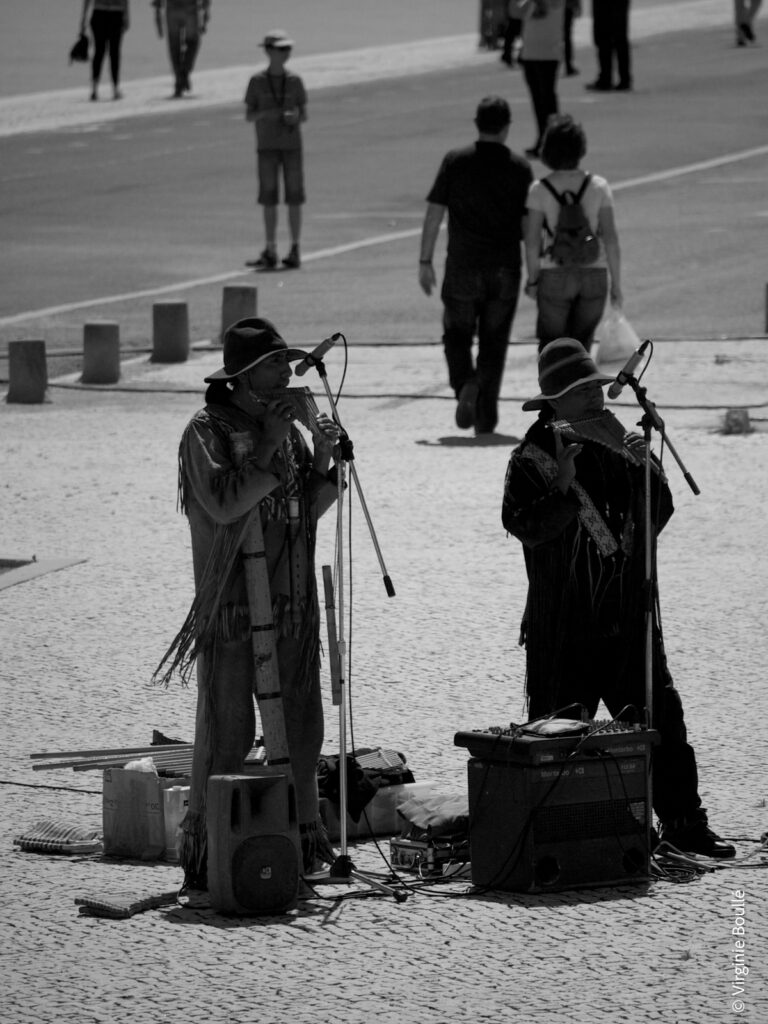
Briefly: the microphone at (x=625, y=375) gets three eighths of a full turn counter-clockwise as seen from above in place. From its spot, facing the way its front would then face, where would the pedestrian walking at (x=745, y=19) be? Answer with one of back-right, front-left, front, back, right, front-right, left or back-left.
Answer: back-left

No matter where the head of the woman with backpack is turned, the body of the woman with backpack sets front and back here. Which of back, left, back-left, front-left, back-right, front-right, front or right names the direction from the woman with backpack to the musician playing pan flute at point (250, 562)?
back

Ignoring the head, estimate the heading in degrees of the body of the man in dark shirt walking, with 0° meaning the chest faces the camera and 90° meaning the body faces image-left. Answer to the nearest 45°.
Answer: approximately 180°

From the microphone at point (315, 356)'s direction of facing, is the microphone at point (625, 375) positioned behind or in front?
behind

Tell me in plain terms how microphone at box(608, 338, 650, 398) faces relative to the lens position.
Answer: facing to the left of the viewer

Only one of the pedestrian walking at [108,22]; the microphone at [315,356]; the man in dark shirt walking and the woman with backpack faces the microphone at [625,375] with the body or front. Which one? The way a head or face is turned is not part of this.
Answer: the pedestrian walking

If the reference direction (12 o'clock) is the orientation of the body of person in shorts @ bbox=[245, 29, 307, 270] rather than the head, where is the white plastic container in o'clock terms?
The white plastic container is roughly at 12 o'clock from the person in shorts.

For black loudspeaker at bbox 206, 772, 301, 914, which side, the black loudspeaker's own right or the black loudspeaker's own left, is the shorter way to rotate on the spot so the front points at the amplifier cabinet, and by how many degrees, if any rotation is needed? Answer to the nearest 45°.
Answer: approximately 45° to the black loudspeaker's own left

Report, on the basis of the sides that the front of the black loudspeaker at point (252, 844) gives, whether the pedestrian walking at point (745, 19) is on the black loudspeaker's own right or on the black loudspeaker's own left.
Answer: on the black loudspeaker's own left

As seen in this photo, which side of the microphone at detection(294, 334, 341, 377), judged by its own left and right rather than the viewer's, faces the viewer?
left

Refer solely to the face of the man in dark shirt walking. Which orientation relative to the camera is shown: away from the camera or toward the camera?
away from the camera

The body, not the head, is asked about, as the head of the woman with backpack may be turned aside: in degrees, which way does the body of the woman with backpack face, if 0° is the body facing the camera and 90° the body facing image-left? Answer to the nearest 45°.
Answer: approximately 180°
